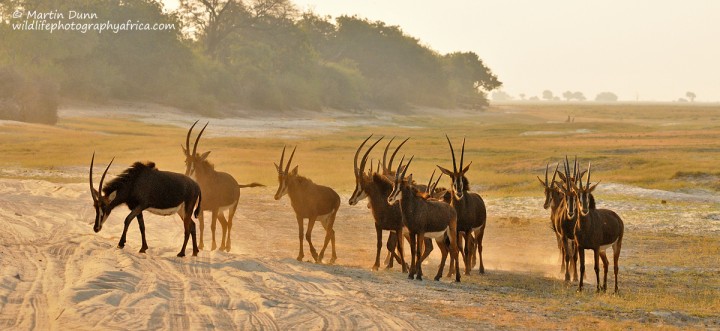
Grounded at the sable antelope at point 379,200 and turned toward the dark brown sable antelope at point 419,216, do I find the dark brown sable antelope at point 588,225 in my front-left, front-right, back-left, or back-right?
front-left

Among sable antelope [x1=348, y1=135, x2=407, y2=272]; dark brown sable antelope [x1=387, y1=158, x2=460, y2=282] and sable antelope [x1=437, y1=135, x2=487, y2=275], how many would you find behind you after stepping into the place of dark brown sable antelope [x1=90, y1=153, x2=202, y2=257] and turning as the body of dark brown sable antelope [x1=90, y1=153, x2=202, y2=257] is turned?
3

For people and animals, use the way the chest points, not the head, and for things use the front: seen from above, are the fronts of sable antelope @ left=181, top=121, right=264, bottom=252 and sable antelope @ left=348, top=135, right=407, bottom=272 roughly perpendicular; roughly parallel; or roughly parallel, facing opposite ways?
roughly parallel

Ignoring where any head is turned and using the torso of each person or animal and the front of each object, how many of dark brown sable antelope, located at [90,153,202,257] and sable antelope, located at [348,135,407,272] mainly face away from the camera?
0

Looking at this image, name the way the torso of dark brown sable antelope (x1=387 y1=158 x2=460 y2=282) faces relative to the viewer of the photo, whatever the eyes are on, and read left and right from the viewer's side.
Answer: facing the viewer and to the left of the viewer

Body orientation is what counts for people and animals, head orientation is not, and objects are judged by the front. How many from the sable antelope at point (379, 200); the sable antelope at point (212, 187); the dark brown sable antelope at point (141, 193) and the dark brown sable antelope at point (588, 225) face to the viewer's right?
0

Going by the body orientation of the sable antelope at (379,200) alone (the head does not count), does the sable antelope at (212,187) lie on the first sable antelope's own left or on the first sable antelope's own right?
on the first sable antelope's own right

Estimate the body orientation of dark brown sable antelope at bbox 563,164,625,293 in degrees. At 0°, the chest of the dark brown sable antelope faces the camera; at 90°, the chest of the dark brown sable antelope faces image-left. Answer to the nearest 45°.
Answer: approximately 45°

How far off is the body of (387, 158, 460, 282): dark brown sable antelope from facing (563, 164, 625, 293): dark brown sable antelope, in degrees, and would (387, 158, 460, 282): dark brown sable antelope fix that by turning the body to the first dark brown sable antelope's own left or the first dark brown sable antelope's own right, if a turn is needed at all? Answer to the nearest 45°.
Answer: approximately 135° to the first dark brown sable antelope's own left

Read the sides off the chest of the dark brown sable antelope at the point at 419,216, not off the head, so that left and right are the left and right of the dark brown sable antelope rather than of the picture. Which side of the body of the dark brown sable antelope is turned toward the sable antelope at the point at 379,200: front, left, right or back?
right

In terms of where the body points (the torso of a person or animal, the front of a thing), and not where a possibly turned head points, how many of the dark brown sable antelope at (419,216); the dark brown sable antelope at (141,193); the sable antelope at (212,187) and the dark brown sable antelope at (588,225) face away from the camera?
0

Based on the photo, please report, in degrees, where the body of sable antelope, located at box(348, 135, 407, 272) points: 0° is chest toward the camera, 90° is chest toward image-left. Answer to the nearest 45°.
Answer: approximately 45°

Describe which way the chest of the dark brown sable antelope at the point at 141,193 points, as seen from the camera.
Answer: to the viewer's left
